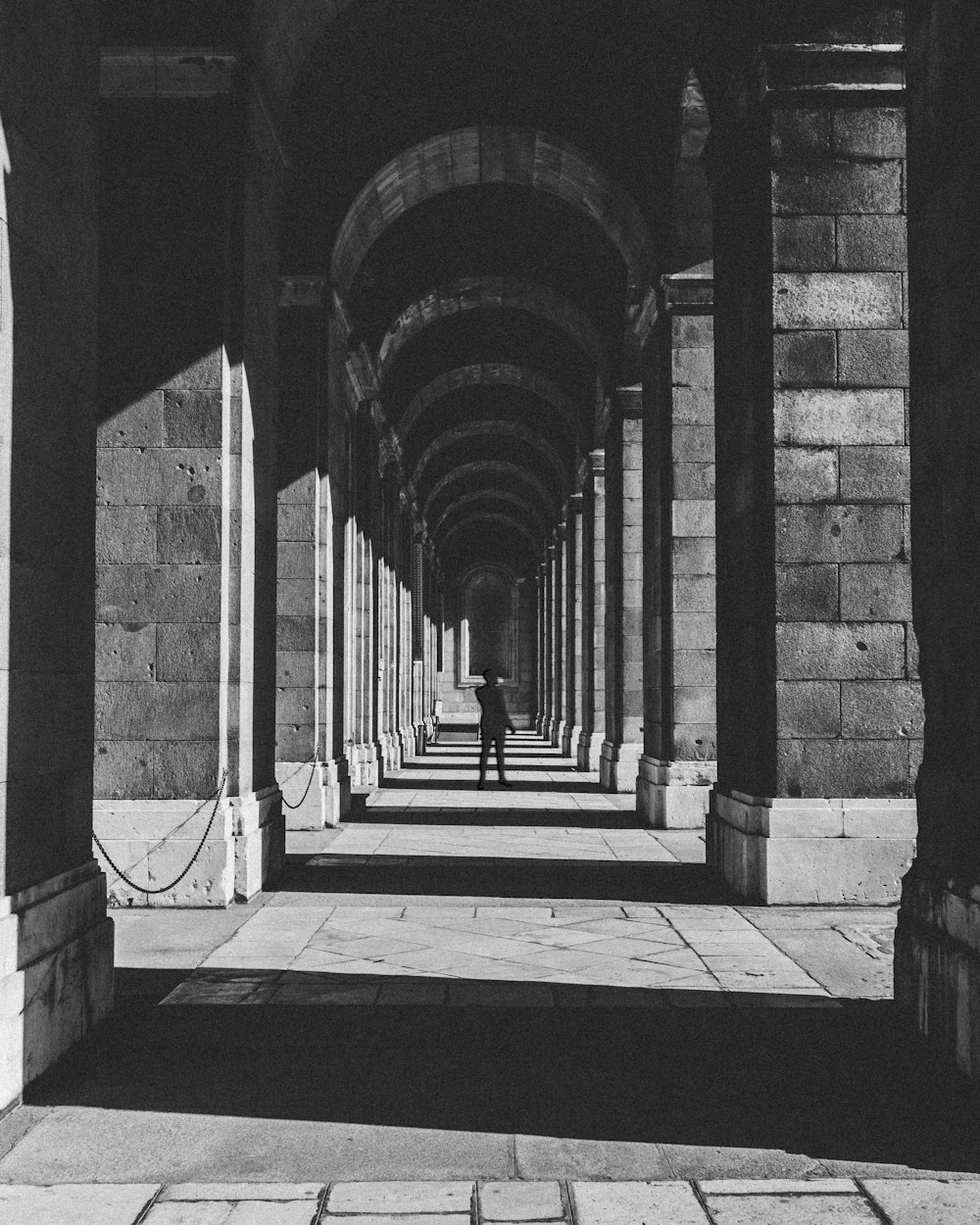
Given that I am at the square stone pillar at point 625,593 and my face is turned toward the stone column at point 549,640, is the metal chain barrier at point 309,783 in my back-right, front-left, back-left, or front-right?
back-left
